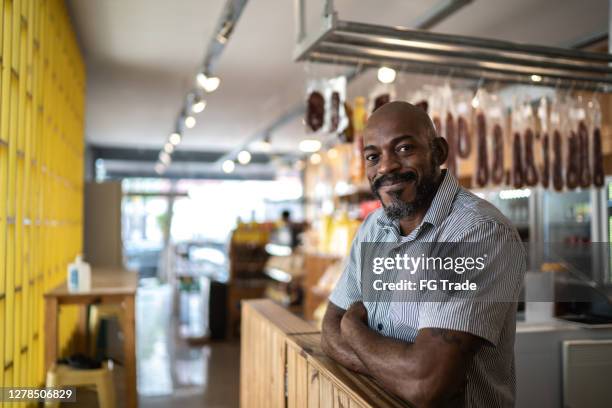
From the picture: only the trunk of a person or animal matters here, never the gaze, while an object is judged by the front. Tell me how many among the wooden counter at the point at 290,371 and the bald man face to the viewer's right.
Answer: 0

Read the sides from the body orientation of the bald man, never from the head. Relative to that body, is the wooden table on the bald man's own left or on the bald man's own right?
on the bald man's own right

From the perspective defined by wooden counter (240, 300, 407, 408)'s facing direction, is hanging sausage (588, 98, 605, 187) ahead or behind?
behind

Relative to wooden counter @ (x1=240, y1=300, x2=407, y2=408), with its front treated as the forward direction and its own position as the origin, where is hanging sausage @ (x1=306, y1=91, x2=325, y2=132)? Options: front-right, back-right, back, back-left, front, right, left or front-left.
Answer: back-right

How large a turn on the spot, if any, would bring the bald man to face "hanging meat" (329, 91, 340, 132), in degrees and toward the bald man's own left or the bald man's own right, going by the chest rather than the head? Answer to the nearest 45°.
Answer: approximately 135° to the bald man's own right

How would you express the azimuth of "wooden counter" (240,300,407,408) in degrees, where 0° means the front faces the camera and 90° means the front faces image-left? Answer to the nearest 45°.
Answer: approximately 45°

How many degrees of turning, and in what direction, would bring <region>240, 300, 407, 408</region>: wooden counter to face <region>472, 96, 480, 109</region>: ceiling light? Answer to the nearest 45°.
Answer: approximately 180°

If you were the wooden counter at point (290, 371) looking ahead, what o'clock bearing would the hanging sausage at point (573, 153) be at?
The hanging sausage is roughly at 6 o'clock from the wooden counter.

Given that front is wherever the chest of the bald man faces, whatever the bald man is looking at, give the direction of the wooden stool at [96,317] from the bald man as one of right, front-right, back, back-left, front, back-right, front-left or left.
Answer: right

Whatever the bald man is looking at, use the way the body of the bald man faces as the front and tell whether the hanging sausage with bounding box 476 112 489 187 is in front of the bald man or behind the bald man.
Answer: behind

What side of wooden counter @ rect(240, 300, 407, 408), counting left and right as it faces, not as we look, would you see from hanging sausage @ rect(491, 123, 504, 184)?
back

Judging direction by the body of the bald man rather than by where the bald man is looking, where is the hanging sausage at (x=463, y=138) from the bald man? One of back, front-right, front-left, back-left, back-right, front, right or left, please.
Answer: back-right

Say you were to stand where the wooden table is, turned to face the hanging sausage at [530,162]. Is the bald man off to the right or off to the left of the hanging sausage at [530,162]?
right

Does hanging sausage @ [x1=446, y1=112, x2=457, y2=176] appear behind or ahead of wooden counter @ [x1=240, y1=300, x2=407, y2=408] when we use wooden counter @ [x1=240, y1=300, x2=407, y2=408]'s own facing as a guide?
behind
